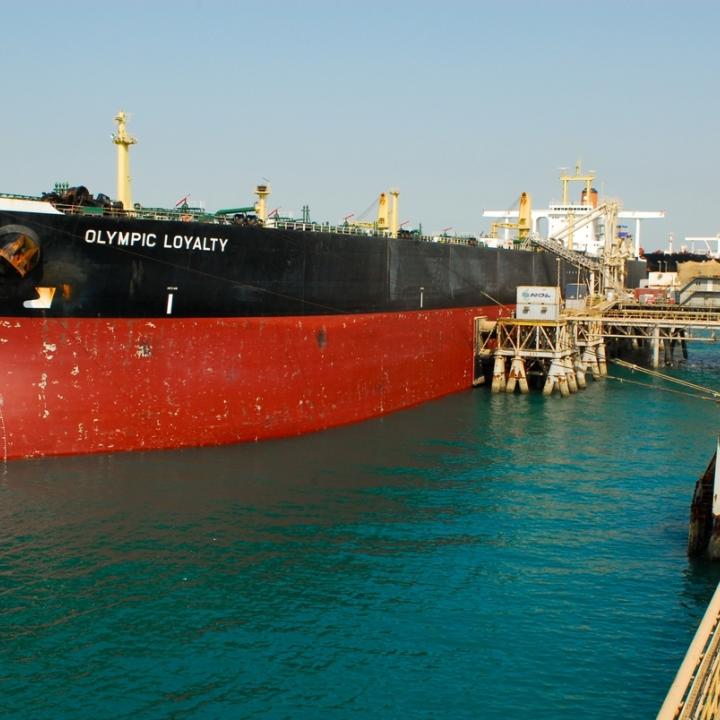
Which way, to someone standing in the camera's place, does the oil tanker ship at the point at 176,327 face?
facing the viewer and to the left of the viewer

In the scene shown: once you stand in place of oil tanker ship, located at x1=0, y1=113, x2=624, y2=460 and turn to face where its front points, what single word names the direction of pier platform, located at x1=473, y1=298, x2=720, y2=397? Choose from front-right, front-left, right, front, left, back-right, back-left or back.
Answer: back
